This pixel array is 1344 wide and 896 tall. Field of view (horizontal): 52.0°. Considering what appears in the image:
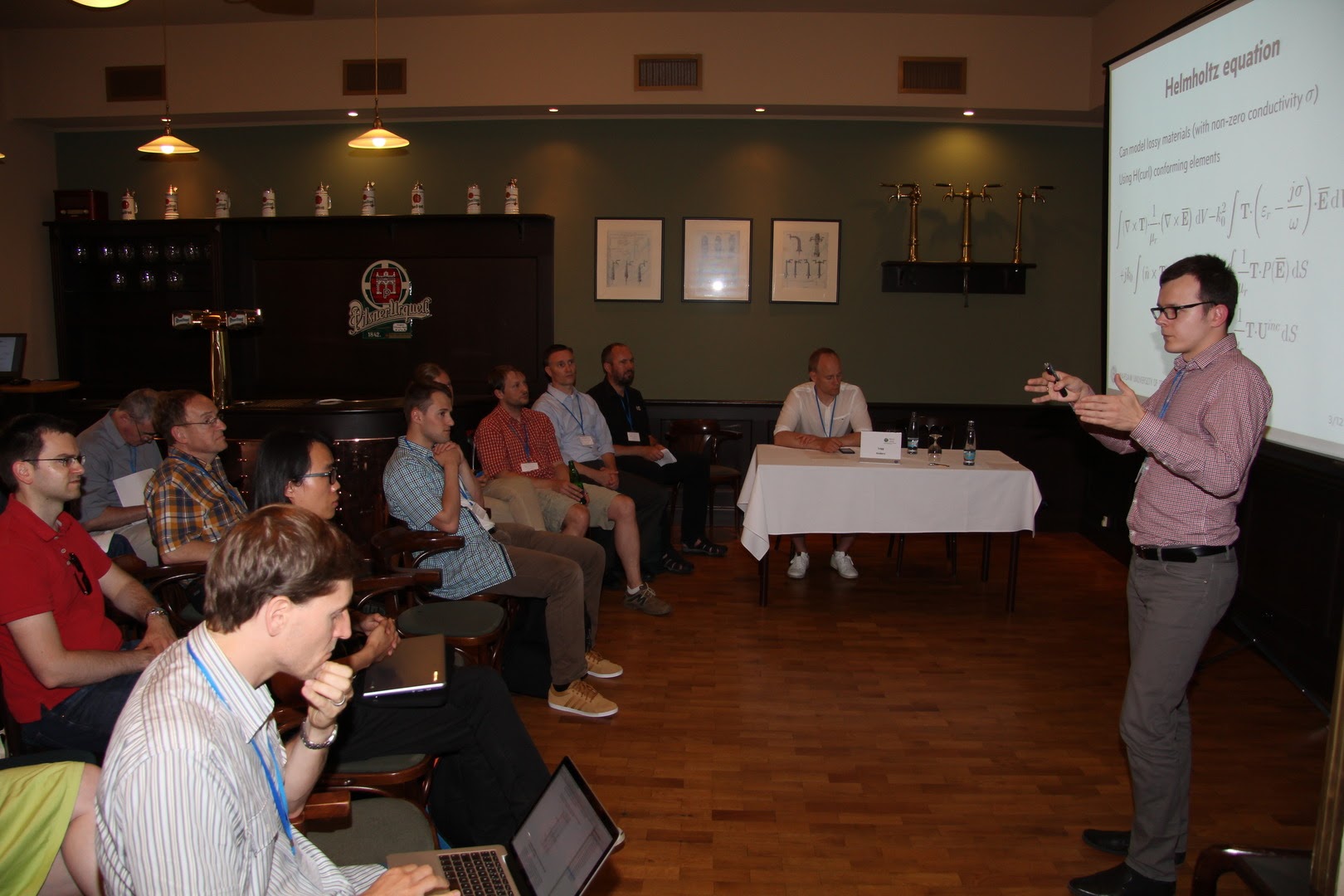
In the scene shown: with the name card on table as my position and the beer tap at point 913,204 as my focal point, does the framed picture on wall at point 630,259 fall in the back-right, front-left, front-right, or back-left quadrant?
front-left

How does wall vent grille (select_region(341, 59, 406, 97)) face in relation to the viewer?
toward the camera

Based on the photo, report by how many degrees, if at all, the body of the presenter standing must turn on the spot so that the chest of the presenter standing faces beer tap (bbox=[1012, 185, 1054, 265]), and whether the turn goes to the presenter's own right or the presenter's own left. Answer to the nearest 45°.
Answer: approximately 90° to the presenter's own right

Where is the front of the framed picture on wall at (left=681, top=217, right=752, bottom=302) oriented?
toward the camera

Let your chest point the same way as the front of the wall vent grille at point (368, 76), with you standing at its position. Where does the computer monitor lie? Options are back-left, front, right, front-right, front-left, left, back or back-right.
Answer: right

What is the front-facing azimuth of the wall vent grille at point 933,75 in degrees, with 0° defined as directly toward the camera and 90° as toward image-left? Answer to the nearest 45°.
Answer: approximately 0°

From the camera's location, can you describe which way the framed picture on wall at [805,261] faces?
facing the viewer

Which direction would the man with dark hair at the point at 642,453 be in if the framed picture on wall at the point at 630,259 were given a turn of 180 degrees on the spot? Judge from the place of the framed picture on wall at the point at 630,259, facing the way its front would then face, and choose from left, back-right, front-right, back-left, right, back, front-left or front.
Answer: back

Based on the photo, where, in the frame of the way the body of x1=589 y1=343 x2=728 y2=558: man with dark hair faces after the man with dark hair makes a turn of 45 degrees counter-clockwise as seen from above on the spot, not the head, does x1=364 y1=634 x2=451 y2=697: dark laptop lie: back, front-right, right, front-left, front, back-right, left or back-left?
right

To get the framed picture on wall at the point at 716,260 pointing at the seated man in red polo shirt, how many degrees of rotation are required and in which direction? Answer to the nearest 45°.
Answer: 0° — it already faces them

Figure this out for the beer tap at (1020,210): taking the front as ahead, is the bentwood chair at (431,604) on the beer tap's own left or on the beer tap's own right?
on the beer tap's own right

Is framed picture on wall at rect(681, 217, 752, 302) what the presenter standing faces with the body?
no
